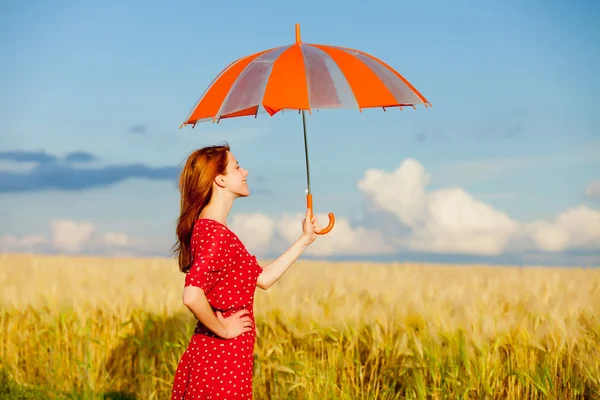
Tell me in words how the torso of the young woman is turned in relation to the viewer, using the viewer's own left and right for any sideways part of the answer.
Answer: facing to the right of the viewer

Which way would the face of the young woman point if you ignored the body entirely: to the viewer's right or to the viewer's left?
to the viewer's right
